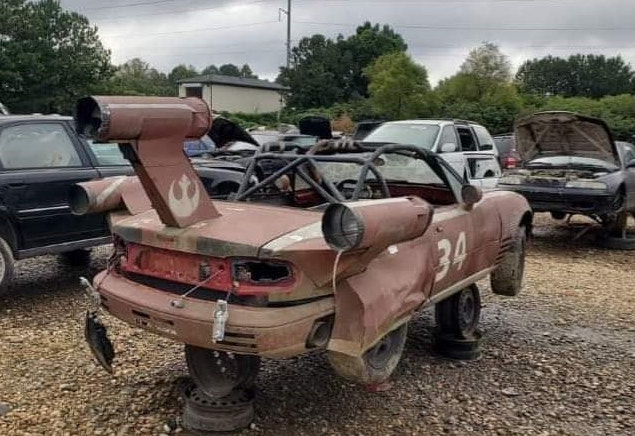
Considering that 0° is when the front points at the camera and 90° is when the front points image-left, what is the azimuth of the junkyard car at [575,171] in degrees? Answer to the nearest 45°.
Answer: approximately 45°

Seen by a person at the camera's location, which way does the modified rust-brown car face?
facing away from the viewer and to the right of the viewer

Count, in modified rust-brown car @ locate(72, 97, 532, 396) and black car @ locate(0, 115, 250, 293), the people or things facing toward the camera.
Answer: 0

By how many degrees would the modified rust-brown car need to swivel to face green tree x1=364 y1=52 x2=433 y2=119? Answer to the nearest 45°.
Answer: approximately 45° to its left

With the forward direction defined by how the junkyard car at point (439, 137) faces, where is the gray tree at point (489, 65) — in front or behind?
behind

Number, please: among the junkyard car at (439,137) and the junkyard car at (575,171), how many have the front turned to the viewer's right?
0

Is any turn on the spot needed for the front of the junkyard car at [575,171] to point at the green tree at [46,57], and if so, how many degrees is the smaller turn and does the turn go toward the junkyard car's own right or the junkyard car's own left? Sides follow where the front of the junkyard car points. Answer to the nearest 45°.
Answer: approximately 90° to the junkyard car's own right

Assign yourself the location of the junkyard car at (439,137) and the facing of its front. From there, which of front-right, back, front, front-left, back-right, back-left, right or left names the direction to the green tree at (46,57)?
right

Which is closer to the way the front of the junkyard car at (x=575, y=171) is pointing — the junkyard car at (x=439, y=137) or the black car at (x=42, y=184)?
the black car

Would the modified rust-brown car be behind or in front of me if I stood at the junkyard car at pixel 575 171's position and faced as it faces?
in front

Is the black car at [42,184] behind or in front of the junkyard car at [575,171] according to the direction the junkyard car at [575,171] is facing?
in front

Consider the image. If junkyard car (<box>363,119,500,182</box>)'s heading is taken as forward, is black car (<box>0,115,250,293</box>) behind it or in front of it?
in front

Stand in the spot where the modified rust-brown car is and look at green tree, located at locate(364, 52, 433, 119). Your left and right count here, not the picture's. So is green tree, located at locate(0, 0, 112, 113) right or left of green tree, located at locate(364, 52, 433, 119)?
left
